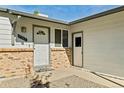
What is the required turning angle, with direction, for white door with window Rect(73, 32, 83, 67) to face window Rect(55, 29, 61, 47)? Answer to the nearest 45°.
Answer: approximately 45° to its right

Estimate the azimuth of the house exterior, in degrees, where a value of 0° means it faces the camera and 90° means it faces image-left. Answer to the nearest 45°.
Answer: approximately 315°

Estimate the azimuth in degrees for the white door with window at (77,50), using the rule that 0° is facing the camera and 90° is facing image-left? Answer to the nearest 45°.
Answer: approximately 45°

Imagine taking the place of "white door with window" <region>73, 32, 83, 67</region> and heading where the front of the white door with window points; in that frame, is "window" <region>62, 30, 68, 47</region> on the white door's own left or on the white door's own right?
on the white door's own right
